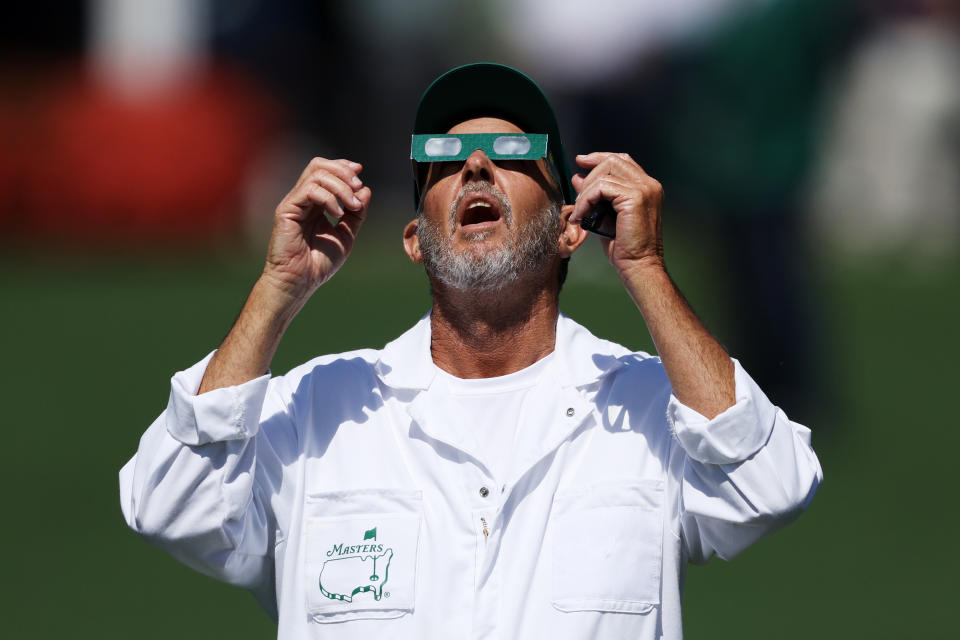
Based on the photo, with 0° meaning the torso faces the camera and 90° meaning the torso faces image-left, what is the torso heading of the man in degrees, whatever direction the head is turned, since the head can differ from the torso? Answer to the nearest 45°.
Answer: approximately 0°

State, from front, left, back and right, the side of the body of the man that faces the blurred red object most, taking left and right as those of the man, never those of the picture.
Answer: back
